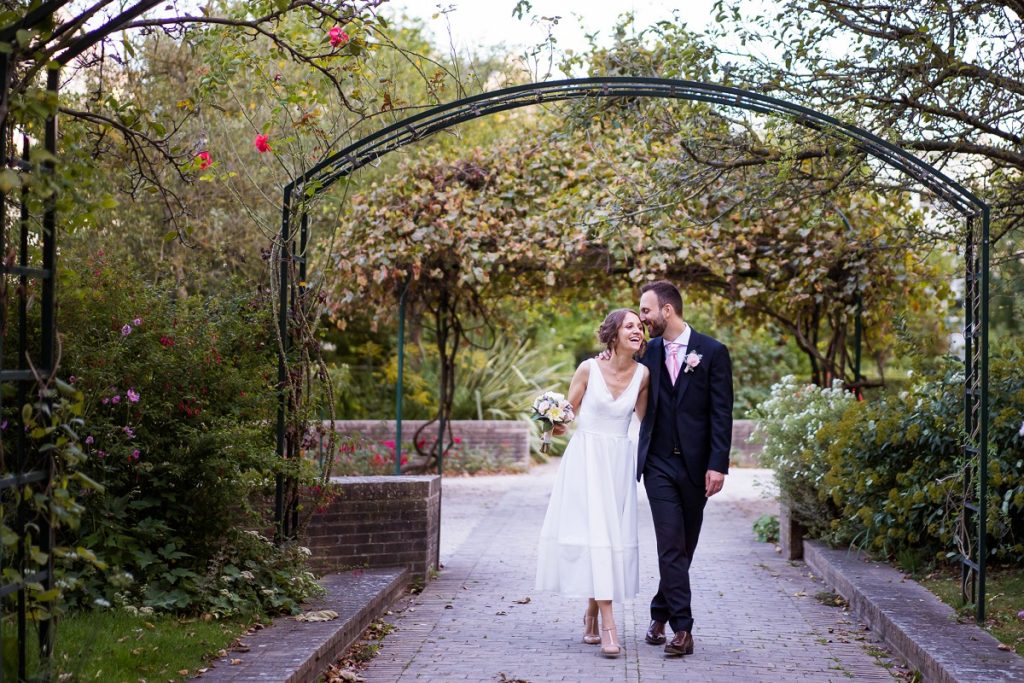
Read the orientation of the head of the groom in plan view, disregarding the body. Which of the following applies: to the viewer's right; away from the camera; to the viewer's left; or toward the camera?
to the viewer's left

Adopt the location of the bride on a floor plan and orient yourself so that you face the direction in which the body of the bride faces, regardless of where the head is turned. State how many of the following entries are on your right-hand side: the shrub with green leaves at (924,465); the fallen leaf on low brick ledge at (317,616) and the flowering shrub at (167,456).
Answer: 2

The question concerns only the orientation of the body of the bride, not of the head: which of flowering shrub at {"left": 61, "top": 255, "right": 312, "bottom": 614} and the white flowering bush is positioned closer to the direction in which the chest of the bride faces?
the flowering shrub

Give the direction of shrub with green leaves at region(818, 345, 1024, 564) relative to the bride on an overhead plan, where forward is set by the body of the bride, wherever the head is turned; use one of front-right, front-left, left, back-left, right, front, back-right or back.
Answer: back-left

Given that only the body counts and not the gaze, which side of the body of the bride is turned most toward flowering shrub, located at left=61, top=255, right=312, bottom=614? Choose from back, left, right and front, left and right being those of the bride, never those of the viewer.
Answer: right

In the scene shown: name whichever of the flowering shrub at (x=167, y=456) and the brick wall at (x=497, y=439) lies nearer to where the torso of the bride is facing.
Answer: the flowering shrub

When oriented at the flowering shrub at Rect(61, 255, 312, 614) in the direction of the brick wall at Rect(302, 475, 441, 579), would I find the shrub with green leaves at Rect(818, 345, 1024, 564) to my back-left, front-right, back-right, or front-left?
front-right

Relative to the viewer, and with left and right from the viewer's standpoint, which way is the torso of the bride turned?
facing the viewer

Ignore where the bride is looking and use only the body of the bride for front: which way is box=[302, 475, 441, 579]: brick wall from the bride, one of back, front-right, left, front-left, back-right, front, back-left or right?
back-right

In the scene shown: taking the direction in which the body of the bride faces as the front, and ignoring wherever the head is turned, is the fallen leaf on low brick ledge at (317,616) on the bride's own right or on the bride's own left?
on the bride's own right

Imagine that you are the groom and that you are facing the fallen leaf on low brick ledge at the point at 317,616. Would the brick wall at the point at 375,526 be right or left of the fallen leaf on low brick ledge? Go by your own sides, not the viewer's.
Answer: right

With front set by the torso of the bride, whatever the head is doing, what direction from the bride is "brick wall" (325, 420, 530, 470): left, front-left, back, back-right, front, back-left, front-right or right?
back
